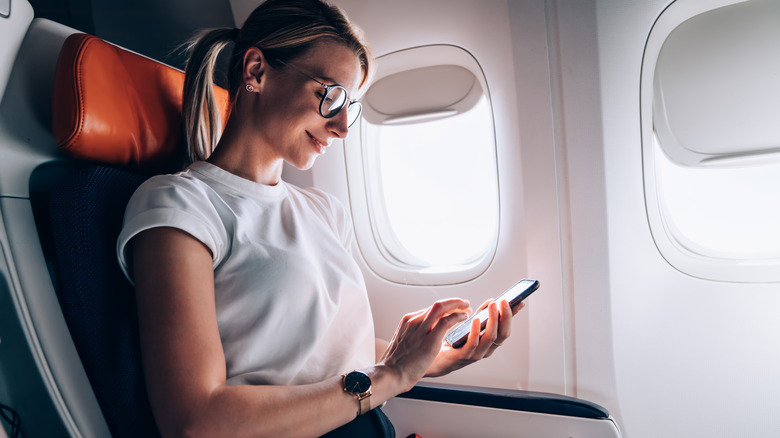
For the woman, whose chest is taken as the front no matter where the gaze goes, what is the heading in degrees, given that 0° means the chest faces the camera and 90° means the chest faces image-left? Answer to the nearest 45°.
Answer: approximately 315°

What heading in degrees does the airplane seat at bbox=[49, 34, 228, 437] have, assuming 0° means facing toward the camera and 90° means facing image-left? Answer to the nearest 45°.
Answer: approximately 315°
